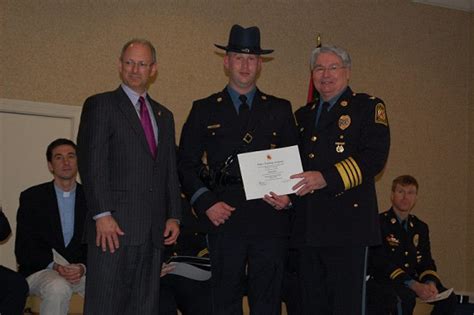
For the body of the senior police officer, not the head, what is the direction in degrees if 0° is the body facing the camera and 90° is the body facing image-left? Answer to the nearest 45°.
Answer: approximately 45°

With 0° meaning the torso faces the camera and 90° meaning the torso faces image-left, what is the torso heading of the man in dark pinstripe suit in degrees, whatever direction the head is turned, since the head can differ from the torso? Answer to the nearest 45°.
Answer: approximately 315°

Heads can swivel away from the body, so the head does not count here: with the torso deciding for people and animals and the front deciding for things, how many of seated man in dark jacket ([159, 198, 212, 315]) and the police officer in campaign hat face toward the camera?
2

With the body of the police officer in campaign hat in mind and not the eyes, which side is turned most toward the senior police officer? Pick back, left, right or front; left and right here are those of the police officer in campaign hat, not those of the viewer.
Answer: left

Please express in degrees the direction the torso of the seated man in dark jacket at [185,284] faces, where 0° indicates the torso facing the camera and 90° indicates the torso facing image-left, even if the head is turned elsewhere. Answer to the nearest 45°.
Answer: approximately 0°

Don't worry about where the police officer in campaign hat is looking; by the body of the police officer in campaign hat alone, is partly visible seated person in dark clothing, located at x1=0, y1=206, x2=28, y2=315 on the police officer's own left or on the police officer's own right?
on the police officer's own right

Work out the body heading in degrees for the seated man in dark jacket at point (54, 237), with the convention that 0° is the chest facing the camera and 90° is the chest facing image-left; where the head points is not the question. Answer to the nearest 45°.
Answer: approximately 315°

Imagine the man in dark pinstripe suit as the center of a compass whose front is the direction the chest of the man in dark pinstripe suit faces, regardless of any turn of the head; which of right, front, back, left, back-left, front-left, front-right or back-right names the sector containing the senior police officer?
front-left

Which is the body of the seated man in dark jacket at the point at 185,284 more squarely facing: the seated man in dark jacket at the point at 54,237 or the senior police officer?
the senior police officer

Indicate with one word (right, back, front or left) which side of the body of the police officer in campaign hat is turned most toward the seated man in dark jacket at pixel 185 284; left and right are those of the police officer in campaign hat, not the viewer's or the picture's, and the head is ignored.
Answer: back
